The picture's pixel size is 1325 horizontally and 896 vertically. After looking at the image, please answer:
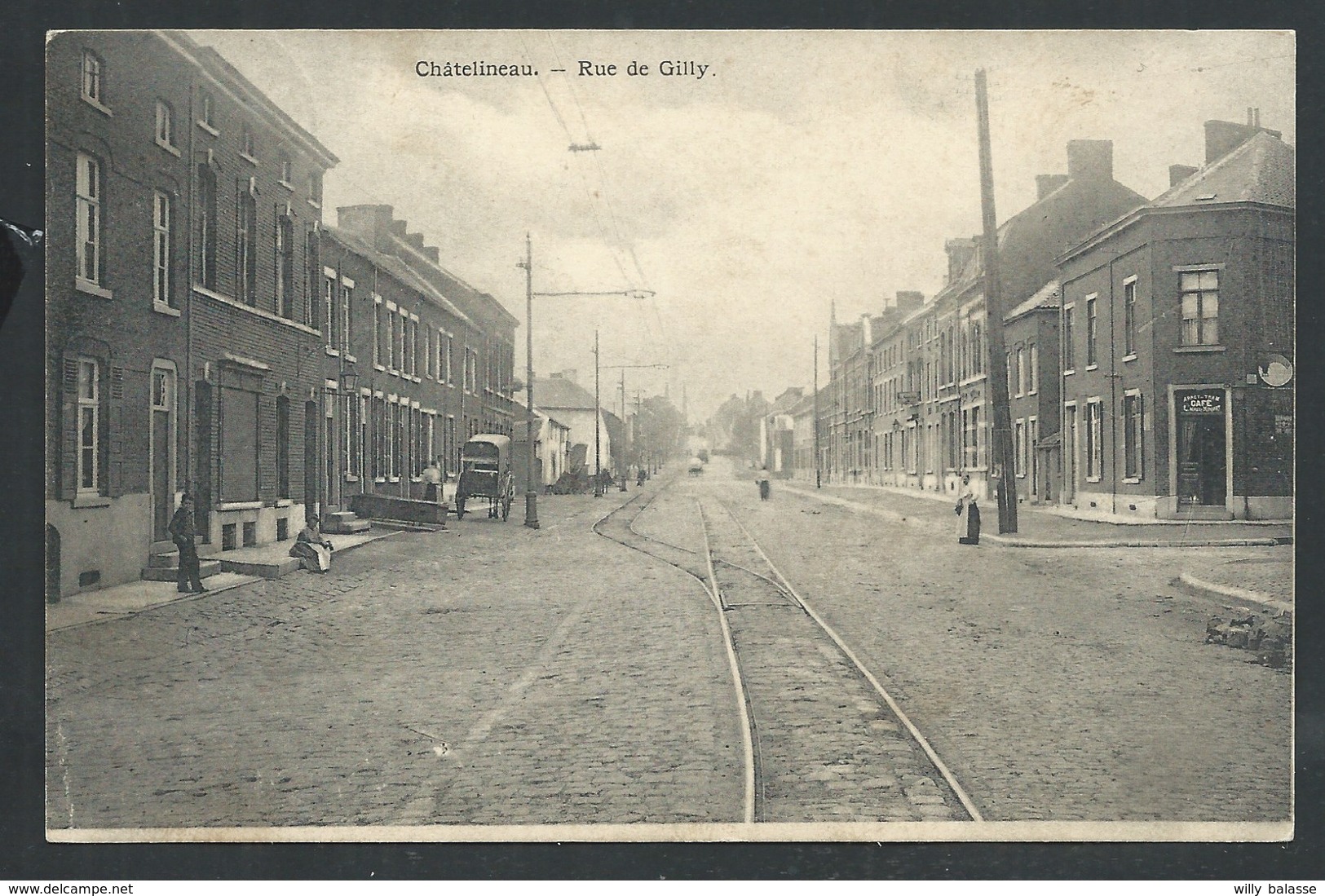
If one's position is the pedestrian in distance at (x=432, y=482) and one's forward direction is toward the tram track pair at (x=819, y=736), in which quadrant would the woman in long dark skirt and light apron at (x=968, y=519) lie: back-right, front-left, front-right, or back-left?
front-left

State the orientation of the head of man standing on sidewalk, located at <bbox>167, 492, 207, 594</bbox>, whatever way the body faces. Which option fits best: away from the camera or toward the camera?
toward the camera

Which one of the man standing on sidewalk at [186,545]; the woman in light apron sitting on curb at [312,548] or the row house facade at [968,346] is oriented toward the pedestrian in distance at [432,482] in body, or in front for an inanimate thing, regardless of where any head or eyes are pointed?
the row house facade

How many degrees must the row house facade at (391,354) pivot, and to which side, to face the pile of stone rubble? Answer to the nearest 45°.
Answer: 0° — it already faces it

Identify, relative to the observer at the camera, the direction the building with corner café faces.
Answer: facing the viewer

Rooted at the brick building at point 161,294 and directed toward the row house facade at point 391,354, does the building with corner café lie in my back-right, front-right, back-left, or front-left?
front-right

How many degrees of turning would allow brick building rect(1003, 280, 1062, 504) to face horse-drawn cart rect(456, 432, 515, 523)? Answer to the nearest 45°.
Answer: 0° — it already faces it

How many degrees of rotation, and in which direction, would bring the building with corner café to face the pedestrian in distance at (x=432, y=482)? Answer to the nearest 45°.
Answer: approximately 90° to its right
